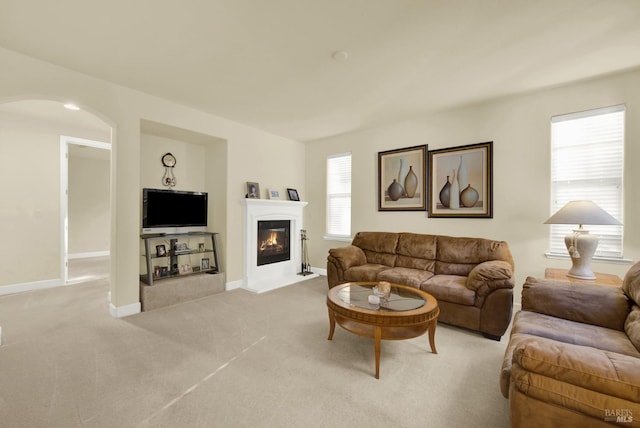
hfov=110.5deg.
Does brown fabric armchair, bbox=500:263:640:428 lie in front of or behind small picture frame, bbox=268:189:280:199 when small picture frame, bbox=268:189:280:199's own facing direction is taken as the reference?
in front

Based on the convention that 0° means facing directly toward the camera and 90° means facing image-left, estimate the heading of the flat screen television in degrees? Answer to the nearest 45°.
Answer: approximately 315°

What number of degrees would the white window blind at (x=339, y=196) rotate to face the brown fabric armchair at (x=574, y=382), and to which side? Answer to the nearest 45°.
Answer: approximately 45° to its left

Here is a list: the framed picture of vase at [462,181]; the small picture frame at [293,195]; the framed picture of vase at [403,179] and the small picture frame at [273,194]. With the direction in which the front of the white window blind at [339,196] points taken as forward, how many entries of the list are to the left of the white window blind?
2

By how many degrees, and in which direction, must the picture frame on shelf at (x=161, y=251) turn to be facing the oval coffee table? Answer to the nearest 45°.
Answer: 0° — it already faces it

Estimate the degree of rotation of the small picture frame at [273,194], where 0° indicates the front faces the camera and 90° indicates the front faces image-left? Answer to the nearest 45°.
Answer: approximately 315°

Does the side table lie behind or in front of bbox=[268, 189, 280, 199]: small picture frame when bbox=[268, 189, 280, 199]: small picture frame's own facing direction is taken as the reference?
in front

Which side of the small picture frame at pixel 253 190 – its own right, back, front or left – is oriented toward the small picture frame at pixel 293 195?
left

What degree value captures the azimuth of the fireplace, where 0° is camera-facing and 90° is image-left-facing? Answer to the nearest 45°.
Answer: approximately 315°

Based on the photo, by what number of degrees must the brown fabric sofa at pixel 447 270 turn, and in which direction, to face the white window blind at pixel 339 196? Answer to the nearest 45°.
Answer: approximately 90° to its right

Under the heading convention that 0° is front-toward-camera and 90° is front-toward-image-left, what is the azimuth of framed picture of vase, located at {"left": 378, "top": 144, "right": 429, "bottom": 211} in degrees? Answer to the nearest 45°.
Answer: approximately 45°

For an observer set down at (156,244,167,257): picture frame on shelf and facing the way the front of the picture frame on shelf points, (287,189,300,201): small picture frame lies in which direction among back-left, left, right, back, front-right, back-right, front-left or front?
front-left
